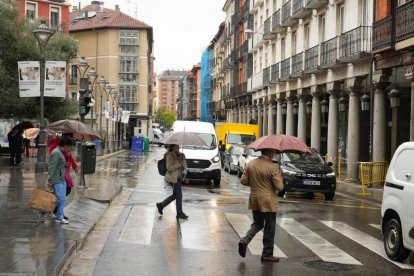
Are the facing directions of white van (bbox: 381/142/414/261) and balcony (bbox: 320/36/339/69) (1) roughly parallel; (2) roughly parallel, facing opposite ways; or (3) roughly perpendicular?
roughly perpendicular

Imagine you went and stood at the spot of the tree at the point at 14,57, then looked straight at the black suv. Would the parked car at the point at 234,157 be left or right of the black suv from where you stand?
left

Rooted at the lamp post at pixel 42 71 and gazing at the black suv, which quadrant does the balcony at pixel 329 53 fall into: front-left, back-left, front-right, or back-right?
front-left

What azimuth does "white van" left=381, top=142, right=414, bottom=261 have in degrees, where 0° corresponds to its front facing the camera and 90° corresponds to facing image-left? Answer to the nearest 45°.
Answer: approximately 315°

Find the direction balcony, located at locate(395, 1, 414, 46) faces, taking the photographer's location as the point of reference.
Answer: facing the viewer and to the left of the viewer

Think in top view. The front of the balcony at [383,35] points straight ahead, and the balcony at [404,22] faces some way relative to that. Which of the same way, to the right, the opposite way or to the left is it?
the same way

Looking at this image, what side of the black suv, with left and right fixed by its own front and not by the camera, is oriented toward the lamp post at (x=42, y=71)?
right

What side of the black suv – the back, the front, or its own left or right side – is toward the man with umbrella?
front

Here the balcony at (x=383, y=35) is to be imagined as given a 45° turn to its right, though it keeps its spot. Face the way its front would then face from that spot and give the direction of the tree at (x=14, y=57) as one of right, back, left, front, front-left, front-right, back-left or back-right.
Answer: front

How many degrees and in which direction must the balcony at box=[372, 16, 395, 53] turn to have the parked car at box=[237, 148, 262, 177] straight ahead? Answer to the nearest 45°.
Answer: approximately 45° to its right

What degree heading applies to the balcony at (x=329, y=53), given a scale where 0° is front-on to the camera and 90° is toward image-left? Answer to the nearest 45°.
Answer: approximately 45°

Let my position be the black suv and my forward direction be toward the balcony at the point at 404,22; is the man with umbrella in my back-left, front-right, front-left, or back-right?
back-right

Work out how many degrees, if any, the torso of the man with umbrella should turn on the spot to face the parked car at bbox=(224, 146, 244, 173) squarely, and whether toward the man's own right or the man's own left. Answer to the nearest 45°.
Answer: approximately 45° to the man's own left

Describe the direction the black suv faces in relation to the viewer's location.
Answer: facing the viewer
